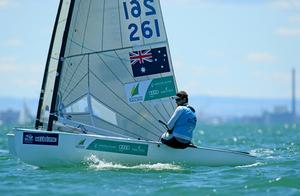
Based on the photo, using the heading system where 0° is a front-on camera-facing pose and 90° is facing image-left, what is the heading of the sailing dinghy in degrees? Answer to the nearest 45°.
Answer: approximately 90°

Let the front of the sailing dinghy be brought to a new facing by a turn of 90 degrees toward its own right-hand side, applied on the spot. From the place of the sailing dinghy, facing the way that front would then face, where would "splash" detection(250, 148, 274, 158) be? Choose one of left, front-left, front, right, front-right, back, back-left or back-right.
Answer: front-right

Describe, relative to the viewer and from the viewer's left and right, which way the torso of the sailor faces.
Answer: facing away from the viewer and to the left of the viewer
